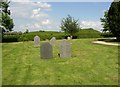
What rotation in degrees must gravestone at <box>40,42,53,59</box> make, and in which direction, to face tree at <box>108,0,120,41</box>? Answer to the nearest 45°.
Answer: approximately 135° to its left

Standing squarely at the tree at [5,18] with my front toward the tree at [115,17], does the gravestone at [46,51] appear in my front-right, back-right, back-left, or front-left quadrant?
front-right

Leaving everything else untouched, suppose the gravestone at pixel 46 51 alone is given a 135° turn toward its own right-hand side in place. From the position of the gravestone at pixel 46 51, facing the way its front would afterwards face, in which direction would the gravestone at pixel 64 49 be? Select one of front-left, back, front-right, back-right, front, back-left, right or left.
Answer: back-right

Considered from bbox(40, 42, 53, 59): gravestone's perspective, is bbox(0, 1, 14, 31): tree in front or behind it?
behind

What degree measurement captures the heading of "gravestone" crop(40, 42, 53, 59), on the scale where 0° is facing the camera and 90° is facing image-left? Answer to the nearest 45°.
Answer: approximately 0°
